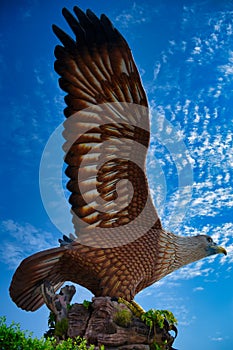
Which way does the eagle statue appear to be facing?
to the viewer's right
